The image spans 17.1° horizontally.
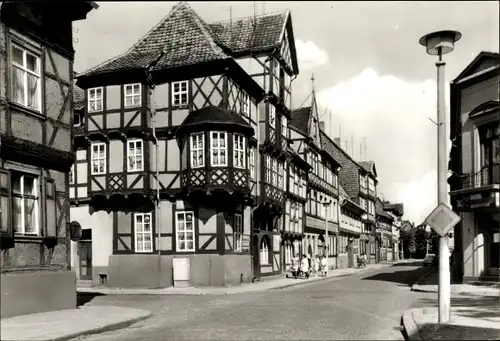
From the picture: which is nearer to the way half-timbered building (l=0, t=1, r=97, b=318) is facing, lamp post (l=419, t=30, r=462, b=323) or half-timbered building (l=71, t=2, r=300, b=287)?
the lamp post

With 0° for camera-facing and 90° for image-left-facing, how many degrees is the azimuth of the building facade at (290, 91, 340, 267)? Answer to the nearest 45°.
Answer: approximately 315°

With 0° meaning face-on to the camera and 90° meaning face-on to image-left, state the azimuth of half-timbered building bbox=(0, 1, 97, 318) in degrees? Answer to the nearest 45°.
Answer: approximately 315°

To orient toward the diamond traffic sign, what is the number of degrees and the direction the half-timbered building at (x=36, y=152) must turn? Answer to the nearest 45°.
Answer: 0° — it already faces it

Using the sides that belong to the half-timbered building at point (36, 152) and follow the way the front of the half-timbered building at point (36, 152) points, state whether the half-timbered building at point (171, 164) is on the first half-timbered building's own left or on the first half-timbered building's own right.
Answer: on the first half-timbered building's own left

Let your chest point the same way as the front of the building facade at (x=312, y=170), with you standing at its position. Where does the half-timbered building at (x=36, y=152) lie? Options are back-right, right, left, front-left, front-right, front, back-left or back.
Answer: front-right

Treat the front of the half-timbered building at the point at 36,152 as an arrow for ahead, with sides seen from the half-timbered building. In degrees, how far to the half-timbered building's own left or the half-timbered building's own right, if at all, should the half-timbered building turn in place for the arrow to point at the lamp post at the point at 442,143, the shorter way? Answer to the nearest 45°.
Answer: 0° — it already faces it

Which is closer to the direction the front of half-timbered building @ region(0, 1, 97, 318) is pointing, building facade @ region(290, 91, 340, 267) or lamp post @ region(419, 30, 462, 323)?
the lamp post

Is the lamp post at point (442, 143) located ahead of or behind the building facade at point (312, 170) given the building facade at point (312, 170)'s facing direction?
ahead
